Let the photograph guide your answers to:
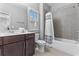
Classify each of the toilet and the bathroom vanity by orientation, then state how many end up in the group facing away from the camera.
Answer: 0

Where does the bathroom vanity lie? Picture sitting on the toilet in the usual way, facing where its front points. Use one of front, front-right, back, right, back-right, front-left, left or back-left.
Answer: right

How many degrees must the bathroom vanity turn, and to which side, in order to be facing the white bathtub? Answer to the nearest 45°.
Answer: approximately 45° to its left

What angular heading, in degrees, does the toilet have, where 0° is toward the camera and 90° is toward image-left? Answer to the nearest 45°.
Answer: approximately 315°

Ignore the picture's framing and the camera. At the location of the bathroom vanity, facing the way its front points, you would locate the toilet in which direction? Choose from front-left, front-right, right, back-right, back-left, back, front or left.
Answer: left

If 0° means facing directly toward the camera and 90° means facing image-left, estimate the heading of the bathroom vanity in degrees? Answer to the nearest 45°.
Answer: approximately 315°
